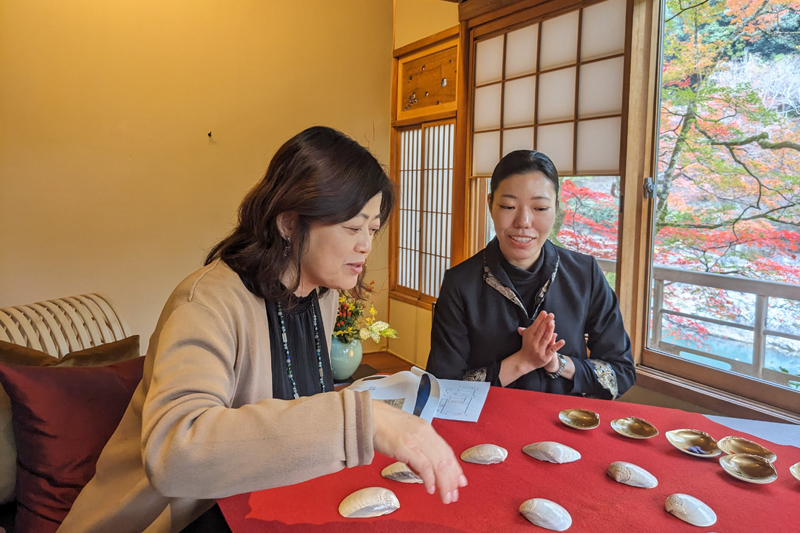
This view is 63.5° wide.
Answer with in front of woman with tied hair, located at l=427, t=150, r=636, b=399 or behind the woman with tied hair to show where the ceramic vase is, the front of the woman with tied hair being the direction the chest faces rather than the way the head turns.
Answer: behind

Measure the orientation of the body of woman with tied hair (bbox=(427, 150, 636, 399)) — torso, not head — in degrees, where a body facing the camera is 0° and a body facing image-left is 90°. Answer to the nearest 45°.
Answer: approximately 0°

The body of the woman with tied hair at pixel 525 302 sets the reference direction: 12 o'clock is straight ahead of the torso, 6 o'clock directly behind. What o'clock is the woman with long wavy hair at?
The woman with long wavy hair is roughly at 1 o'clock from the woman with tied hair.

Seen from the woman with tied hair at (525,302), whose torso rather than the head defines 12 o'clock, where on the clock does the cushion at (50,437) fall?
The cushion is roughly at 2 o'clock from the woman with tied hair.

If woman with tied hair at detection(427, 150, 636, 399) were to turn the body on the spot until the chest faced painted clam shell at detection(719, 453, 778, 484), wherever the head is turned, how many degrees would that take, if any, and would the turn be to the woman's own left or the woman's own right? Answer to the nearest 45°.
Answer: approximately 45° to the woman's own left

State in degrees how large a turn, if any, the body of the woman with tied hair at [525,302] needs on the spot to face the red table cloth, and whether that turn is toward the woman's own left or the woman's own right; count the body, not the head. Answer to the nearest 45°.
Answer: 0° — they already face it

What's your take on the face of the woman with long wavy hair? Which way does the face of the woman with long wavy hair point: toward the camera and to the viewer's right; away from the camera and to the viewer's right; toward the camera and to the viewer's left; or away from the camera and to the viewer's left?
toward the camera and to the viewer's right
